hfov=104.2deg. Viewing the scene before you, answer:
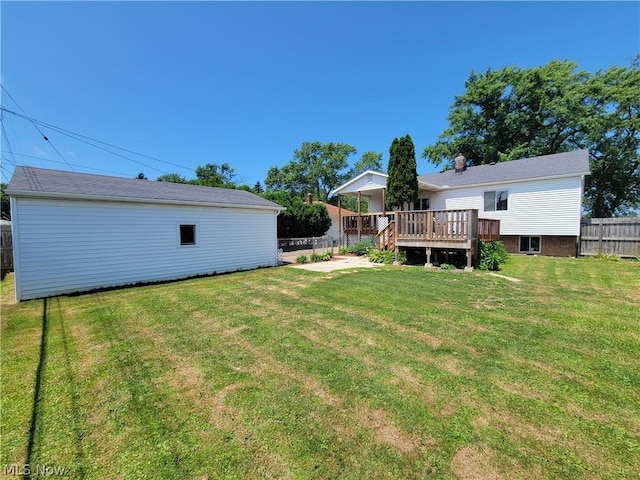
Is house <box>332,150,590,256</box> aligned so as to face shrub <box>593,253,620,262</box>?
no

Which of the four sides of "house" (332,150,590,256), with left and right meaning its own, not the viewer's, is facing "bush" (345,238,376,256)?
back

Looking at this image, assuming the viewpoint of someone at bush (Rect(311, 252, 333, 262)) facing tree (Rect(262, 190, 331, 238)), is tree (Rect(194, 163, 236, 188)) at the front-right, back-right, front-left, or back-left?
front-left

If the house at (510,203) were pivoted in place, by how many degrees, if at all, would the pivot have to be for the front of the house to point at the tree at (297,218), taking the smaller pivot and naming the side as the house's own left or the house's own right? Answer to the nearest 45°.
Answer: approximately 135° to the house's own left

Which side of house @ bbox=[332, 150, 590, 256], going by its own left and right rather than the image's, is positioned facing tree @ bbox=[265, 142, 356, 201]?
left

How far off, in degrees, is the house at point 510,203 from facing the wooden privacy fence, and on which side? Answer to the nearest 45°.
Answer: approximately 45° to its right

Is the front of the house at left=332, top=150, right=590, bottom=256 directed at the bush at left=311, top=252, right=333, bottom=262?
no

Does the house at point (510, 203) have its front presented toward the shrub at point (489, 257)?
no

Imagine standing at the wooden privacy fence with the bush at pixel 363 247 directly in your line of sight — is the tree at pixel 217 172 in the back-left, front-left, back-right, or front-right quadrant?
front-right

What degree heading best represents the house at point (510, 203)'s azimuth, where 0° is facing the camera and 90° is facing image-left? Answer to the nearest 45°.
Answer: approximately 225°

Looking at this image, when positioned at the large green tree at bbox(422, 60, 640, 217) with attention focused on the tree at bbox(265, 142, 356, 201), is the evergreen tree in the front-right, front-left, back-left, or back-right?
front-left
